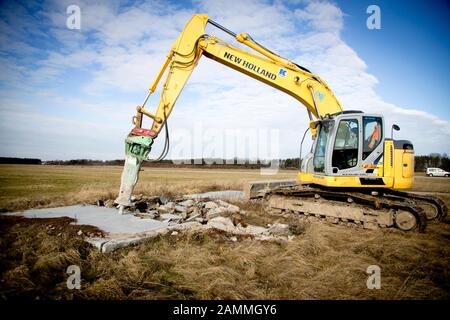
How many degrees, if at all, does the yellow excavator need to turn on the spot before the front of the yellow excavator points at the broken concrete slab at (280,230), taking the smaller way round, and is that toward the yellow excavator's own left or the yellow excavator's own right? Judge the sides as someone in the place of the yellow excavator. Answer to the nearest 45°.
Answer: approximately 45° to the yellow excavator's own left

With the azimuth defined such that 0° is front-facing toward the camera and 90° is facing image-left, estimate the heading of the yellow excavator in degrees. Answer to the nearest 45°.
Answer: approximately 90°

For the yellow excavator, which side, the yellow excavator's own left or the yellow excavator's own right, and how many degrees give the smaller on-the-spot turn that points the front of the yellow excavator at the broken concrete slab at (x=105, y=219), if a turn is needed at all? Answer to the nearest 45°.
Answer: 0° — it already faces it
